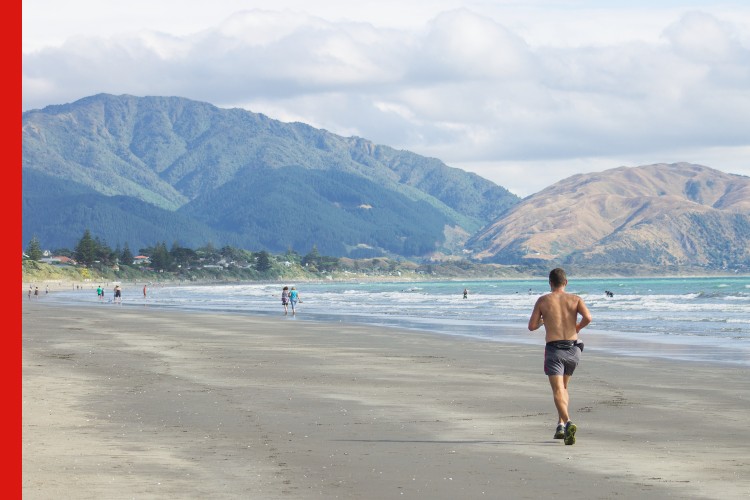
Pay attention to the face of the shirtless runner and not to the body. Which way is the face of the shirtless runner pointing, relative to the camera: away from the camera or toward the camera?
away from the camera

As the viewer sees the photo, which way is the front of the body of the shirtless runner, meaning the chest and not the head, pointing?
away from the camera
